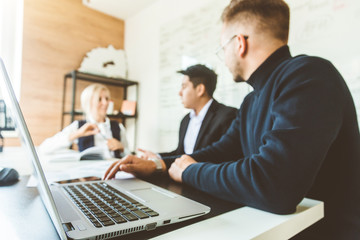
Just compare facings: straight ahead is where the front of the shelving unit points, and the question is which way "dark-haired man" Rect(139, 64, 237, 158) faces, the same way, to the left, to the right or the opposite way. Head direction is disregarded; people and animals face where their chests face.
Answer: to the right

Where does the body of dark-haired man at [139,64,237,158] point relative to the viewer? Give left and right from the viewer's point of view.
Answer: facing the viewer and to the left of the viewer

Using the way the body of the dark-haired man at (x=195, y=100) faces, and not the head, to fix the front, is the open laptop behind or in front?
in front

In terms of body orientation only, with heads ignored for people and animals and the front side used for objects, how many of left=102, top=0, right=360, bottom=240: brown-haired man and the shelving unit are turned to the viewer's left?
1

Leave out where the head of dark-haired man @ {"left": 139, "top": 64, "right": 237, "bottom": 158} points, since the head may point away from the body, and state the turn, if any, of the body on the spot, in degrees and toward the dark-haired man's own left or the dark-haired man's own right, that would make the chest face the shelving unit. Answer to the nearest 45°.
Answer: approximately 90° to the dark-haired man's own right

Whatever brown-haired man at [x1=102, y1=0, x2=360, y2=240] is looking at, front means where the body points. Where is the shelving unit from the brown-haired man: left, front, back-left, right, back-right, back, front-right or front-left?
front-right

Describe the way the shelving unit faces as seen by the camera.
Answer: facing the viewer and to the right of the viewer

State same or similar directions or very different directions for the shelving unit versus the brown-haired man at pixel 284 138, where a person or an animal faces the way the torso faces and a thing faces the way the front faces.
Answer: very different directions

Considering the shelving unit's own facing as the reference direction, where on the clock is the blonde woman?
The blonde woman is roughly at 1 o'clock from the shelving unit.

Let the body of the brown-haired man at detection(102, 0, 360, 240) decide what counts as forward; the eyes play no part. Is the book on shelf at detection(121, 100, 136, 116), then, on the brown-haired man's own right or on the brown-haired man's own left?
on the brown-haired man's own right

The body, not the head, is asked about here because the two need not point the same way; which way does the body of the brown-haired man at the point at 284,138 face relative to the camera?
to the viewer's left

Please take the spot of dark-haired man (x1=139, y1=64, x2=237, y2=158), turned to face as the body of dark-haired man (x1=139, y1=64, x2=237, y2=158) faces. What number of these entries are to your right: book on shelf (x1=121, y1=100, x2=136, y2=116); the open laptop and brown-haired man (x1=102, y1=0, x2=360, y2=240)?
1

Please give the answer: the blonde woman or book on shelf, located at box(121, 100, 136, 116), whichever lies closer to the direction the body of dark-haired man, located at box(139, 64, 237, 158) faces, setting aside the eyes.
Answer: the blonde woman

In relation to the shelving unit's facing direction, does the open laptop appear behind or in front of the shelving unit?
in front
